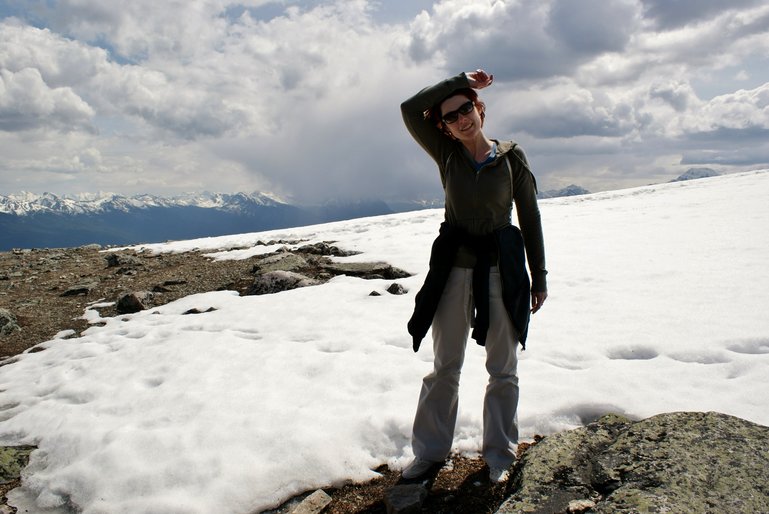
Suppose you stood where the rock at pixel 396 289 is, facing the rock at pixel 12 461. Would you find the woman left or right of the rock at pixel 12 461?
left

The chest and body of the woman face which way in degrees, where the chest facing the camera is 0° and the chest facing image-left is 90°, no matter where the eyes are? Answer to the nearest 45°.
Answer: approximately 0°

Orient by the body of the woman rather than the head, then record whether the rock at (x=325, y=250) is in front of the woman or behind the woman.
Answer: behind

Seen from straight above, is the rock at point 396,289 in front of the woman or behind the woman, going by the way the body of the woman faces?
behind

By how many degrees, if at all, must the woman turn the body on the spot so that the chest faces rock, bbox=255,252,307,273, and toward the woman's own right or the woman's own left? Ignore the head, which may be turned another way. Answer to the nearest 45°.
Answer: approximately 135° to the woman's own right

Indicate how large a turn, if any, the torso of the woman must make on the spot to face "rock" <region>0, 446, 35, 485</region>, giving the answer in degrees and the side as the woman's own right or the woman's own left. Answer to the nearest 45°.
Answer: approximately 90° to the woman's own right

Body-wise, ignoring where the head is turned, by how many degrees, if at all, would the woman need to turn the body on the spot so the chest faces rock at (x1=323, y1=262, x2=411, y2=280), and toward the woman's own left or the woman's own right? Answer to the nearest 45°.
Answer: approximately 180°

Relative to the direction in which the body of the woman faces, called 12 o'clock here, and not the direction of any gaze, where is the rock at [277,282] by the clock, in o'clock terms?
The rock is roughly at 5 o'clock from the woman.
